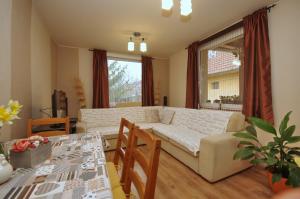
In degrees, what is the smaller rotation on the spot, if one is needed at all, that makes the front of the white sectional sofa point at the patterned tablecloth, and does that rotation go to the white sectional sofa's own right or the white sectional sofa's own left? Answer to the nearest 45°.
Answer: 0° — it already faces it

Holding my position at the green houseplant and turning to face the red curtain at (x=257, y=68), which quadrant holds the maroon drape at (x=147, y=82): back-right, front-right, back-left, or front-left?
front-left

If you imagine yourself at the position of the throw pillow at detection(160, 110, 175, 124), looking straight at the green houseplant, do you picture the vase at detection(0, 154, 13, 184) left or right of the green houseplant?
right

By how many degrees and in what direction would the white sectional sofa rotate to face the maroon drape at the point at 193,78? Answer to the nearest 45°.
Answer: approximately 135° to its right

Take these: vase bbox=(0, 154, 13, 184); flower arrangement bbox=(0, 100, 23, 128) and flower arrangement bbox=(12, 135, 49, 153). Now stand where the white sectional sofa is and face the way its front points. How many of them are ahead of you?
3

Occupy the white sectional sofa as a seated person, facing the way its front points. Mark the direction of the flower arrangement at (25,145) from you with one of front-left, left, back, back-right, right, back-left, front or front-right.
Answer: front

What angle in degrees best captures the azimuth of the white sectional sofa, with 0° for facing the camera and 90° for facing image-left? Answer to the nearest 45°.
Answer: approximately 45°

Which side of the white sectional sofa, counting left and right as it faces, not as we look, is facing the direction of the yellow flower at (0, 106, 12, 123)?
front

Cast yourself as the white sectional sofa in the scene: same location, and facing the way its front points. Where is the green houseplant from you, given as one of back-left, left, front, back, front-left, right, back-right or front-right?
left

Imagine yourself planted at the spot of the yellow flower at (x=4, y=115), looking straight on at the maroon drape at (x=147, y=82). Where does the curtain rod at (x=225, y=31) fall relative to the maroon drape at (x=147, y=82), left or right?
right

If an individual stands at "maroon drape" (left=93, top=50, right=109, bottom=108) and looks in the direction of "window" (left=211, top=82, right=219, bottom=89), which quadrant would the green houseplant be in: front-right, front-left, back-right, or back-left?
front-right

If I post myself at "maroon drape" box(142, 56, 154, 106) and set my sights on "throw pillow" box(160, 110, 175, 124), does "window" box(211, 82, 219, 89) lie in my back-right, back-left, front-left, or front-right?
front-left
